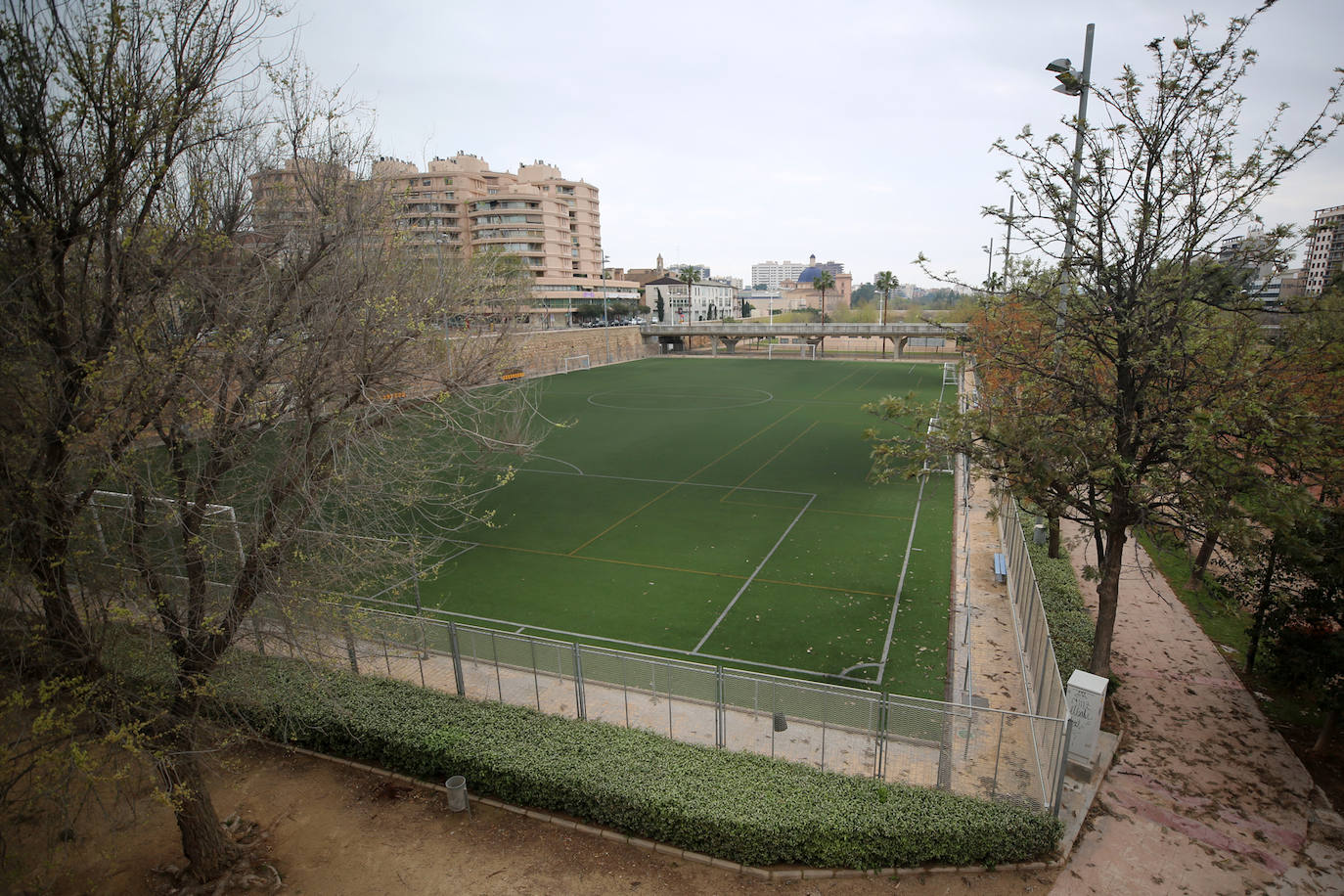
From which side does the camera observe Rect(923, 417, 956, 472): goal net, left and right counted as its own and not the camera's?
left

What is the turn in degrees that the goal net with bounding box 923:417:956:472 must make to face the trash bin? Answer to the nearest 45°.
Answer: approximately 45° to its left

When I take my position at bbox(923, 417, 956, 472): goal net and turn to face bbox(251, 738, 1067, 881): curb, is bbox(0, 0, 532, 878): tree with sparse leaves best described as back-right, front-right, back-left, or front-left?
front-right

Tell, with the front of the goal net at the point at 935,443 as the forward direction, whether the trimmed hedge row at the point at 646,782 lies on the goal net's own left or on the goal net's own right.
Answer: on the goal net's own left

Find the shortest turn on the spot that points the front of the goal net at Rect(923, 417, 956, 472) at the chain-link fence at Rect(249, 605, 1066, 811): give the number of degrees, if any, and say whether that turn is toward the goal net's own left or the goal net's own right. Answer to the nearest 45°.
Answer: approximately 45° to the goal net's own left
